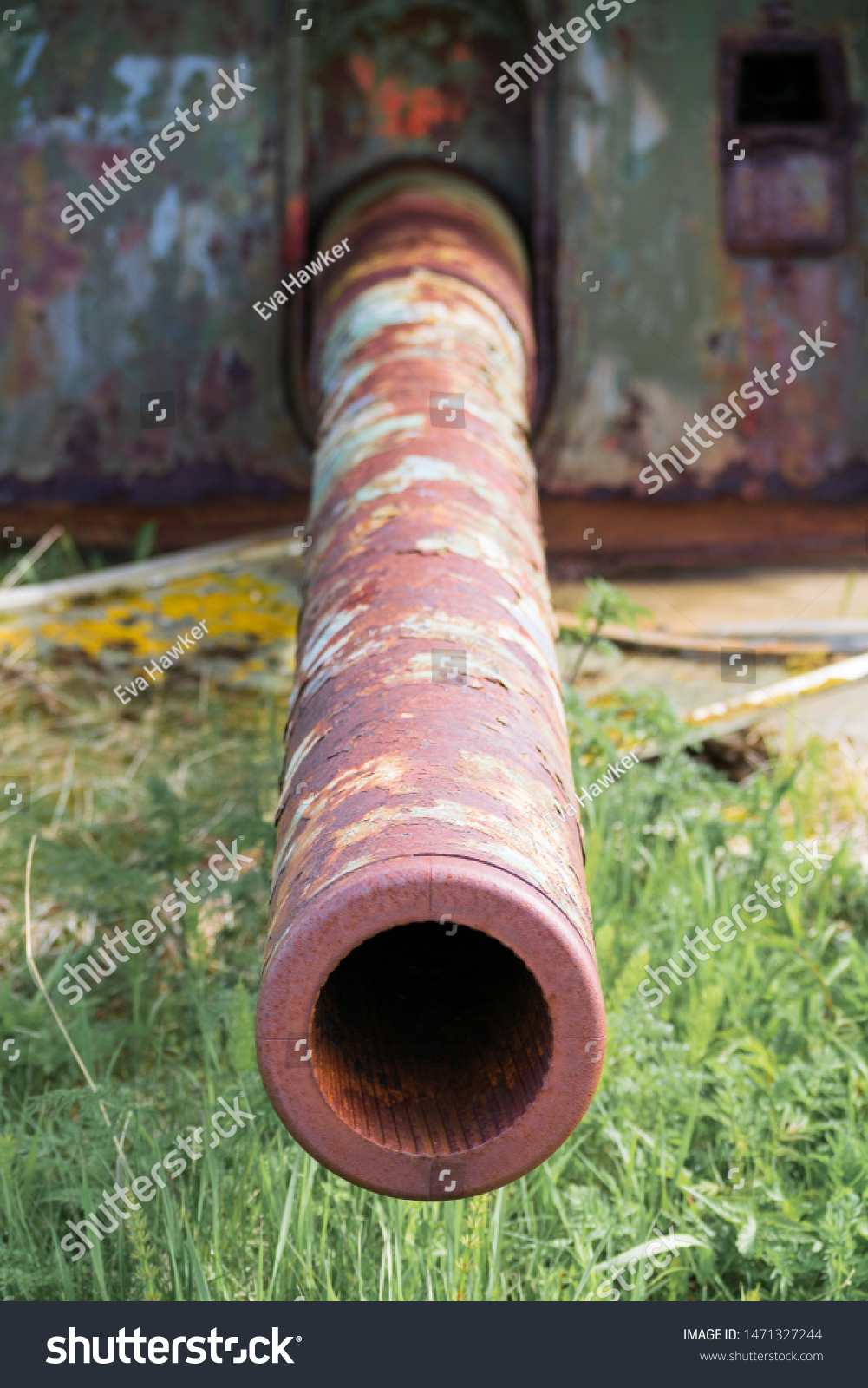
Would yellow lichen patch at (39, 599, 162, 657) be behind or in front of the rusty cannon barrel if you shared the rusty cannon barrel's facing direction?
behind

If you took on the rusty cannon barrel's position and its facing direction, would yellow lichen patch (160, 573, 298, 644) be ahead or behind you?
behind

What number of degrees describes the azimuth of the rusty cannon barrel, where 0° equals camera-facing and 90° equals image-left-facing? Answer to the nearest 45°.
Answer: approximately 0°
